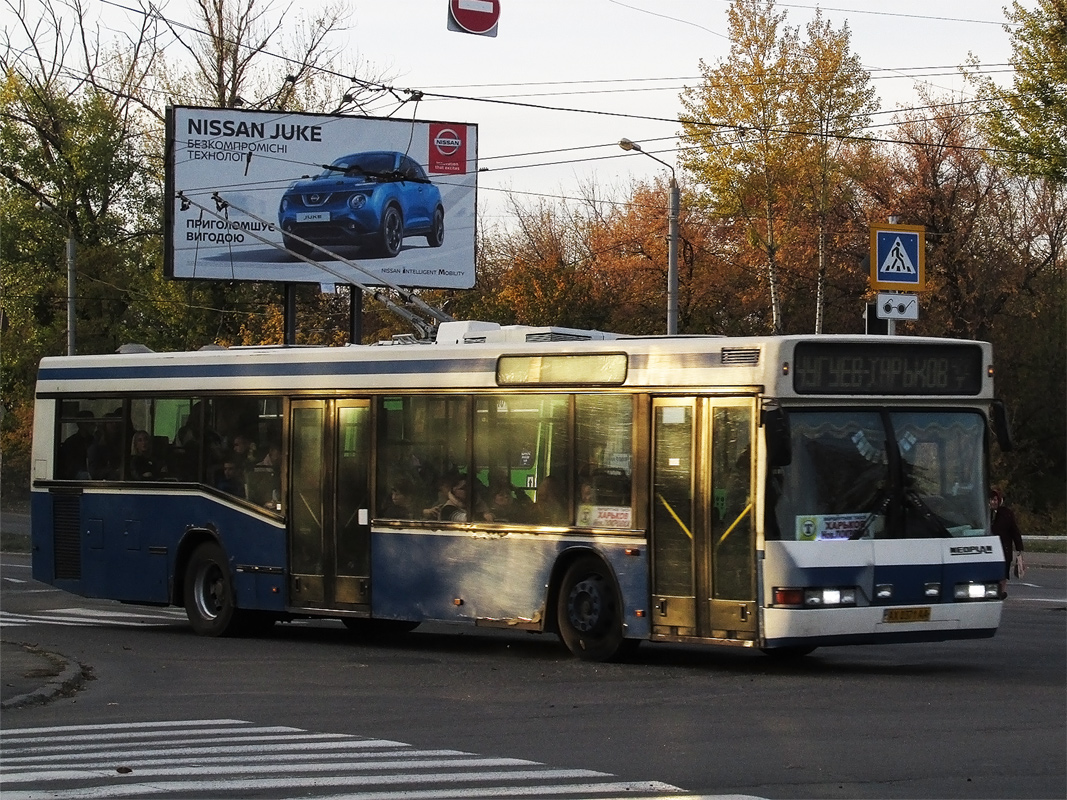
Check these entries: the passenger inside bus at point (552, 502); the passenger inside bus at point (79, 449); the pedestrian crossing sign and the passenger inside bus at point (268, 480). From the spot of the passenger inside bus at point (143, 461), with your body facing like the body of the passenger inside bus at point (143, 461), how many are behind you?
1

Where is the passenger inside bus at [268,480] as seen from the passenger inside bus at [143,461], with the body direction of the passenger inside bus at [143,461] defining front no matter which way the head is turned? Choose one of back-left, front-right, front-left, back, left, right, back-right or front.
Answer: front

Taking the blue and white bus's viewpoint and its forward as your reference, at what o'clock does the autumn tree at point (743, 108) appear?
The autumn tree is roughly at 8 o'clock from the blue and white bus.

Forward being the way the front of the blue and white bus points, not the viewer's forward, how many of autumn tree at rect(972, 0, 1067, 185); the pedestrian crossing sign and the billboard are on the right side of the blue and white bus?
0

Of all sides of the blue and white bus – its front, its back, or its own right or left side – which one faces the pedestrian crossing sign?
left

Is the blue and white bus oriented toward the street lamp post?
no

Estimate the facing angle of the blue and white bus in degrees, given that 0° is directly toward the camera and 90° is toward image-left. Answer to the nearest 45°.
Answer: approximately 315°

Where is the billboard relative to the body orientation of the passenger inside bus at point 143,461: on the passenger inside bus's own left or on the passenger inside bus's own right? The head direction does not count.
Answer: on the passenger inside bus's own left

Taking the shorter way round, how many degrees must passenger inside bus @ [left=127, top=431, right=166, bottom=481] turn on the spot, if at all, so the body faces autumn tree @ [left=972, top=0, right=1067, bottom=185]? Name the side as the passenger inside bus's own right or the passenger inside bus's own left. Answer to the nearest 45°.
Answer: approximately 90° to the passenger inside bus's own left

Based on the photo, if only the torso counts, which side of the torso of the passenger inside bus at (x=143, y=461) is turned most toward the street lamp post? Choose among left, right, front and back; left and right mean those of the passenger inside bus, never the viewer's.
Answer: left

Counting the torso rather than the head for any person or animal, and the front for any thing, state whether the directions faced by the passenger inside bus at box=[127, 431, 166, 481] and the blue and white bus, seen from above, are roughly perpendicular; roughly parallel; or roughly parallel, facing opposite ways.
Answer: roughly parallel

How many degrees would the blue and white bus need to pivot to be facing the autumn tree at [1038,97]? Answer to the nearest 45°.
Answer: approximately 90° to its left

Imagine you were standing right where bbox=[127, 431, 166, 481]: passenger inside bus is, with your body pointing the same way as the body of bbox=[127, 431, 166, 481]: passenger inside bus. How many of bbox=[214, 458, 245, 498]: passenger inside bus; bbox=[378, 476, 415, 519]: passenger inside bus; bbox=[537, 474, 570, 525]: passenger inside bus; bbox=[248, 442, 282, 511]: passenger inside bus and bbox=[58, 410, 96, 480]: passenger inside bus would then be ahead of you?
4

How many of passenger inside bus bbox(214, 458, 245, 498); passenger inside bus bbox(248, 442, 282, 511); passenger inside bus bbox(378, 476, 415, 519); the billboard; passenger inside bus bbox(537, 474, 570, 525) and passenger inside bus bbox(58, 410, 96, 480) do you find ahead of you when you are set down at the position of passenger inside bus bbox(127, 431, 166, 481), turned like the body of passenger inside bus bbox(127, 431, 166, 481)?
4

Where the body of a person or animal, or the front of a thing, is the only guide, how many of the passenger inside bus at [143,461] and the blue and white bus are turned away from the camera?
0

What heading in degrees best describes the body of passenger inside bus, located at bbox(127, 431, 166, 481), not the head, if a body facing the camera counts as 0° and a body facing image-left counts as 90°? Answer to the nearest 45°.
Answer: approximately 315°
